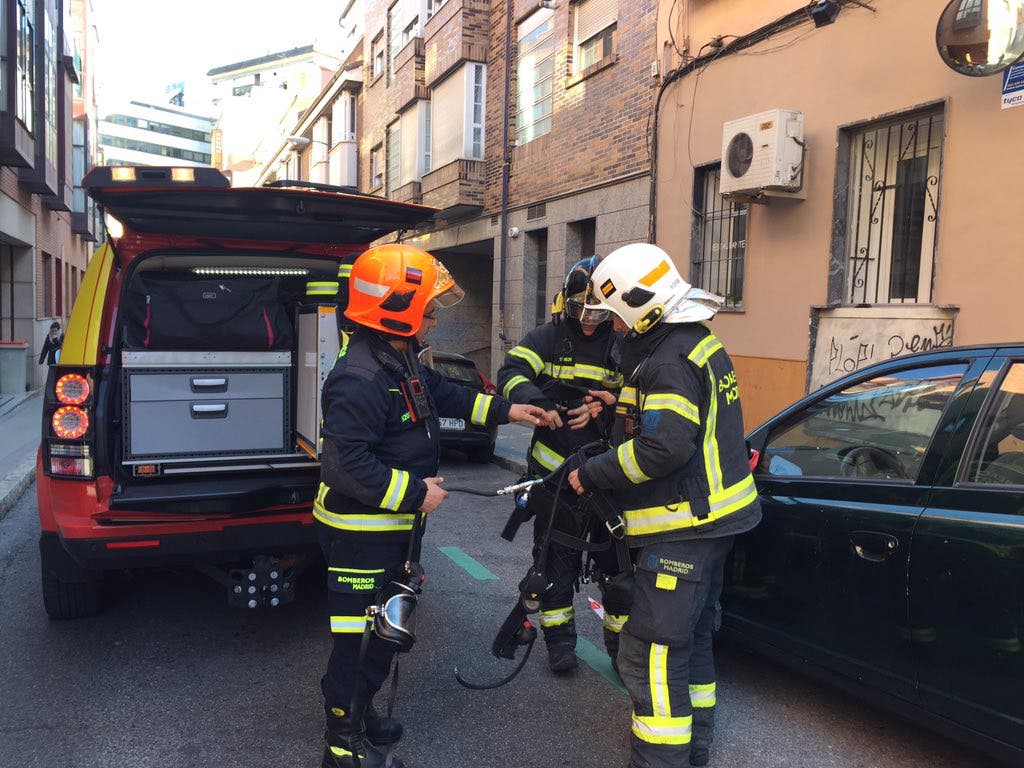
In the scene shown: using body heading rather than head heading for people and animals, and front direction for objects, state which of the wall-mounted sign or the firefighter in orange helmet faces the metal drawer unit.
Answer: the wall-mounted sign

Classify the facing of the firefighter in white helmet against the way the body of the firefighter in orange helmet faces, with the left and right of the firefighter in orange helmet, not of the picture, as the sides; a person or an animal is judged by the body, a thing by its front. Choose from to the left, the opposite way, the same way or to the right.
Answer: the opposite way

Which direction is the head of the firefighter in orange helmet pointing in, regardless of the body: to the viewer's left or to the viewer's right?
to the viewer's right

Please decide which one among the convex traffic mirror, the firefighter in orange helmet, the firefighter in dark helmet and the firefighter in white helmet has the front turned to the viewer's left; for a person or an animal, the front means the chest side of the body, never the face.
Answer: the firefighter in white helmet

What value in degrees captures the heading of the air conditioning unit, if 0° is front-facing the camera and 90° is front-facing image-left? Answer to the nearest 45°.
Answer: approximately 45°

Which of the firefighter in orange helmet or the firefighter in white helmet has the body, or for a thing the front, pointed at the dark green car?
the firefighter in orange helmet

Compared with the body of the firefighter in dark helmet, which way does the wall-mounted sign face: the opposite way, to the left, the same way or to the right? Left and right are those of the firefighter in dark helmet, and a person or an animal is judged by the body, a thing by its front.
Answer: to the right

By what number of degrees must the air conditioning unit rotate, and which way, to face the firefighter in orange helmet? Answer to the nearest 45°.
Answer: approximately 45° to its left

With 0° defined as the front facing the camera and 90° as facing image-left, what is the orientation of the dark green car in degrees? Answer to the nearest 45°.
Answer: approximately 135°

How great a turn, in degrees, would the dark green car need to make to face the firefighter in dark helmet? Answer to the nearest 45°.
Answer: approximately 45° to its left

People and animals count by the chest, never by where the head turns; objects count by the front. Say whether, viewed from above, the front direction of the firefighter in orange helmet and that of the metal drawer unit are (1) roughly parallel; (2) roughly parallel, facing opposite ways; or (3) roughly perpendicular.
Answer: roughly perpendicular

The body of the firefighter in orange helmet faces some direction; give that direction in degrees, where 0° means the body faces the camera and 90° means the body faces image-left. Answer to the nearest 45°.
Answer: approximately 270°

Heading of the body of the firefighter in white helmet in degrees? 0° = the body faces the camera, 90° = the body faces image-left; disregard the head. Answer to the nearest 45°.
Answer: approximately 90°

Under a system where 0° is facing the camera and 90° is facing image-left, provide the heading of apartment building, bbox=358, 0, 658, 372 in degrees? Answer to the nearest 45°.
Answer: approximately 45°

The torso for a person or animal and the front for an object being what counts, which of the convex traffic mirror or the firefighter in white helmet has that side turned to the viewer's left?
the firefighter in white helmet
